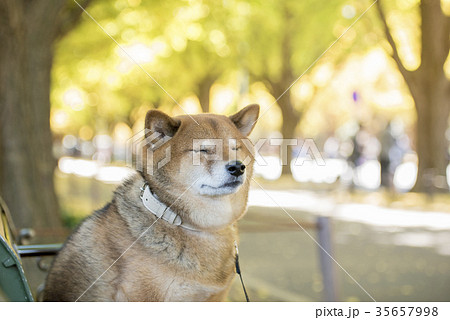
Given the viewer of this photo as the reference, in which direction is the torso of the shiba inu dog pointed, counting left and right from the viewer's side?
facing the viewer and to the right of the viewer

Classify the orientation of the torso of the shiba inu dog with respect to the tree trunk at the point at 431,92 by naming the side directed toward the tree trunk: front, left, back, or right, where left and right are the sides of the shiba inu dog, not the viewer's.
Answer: left

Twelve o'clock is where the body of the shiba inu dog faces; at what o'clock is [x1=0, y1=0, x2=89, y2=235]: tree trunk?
The tree trunk is roughly at 7 o'clock from the shiba inu dog.
